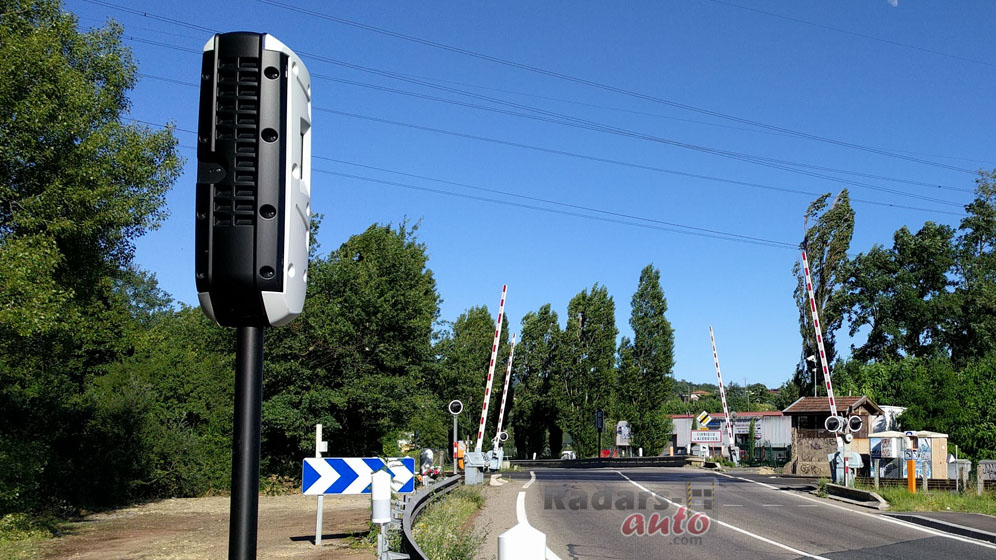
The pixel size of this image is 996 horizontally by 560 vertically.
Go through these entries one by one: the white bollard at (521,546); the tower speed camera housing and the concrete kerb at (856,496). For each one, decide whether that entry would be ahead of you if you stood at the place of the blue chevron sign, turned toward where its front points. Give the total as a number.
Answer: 2

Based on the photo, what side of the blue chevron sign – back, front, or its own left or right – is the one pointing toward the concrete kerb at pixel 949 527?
left

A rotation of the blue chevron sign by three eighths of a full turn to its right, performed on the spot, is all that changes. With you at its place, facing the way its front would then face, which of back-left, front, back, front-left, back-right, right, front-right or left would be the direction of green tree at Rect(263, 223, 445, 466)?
front-right

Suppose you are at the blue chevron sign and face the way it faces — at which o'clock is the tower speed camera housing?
The tower speed camera housing is roughly at 12 o'clock from the blue chevron sign.

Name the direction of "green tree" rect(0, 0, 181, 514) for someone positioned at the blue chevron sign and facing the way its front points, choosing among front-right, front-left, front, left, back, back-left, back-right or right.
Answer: back-right

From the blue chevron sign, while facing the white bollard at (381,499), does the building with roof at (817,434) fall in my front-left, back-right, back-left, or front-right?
back-left

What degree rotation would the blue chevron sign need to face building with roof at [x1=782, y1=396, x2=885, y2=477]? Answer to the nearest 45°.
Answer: approximately 135° to its left

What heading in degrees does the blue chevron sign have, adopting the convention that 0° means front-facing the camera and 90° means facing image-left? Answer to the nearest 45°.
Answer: approximately 0°

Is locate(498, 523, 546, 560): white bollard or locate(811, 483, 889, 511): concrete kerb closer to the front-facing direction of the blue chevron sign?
the white bollard

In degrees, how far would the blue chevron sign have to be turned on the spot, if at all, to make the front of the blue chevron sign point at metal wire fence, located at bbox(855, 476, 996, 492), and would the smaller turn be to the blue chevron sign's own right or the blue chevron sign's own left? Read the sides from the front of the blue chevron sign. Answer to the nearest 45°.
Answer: approximately 135° to the blue chevron sign's own left
